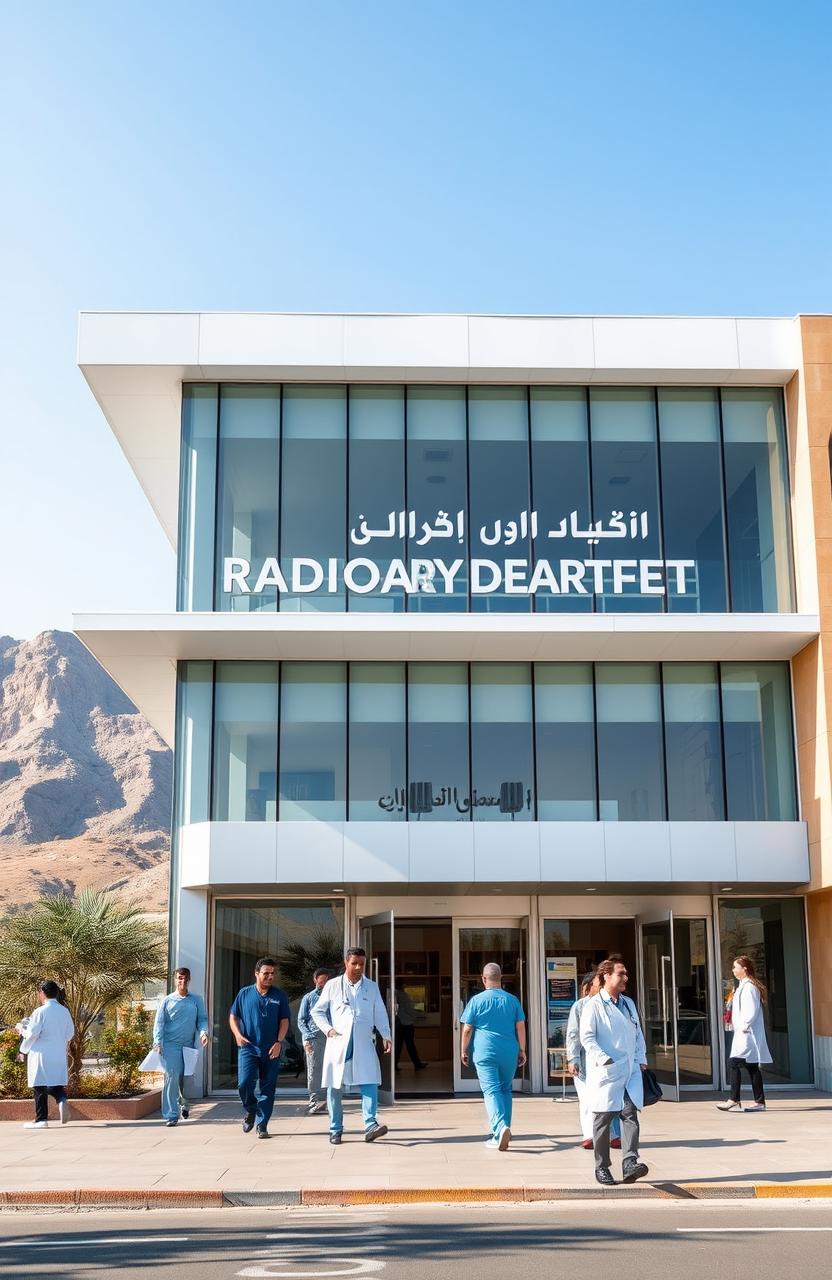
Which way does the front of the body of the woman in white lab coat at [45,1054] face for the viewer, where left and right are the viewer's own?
facing away from the viewer and to the left of the viewer

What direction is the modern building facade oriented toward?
toward the camera

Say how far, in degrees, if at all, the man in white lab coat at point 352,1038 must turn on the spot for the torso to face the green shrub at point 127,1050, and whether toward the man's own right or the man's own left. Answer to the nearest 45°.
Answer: approximately 135° to the man's own right

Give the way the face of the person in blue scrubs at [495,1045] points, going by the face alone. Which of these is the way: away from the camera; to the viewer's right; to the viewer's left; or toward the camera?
away from the camera

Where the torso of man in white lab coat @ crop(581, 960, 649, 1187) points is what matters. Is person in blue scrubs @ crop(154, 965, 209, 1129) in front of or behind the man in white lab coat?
behind

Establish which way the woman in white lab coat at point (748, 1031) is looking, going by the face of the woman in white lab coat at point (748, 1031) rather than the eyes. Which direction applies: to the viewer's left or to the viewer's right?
to the viewer's left

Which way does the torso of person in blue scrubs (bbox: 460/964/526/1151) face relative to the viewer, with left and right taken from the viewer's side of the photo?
facing away from the viewer

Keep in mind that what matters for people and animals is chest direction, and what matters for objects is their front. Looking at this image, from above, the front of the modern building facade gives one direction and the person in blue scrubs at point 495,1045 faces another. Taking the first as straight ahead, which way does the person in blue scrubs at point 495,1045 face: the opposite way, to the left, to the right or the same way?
the opposite way

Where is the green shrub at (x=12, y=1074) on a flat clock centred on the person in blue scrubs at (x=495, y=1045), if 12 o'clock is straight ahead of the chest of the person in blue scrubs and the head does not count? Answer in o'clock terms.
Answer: The green shrub is roughly at 10 o'clock from the person in blue scrubs.

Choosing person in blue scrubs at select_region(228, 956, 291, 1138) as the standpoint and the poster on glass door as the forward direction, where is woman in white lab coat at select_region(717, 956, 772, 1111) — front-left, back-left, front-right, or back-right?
front-right

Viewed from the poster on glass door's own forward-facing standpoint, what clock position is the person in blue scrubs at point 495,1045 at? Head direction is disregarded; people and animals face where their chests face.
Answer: The person in blue scrubs is roughly at 12 o'clock from the poster on glass door.

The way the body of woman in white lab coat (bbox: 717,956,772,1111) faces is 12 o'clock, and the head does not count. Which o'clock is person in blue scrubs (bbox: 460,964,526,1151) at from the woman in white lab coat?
The person in blue scrubs is roughly at 10 o'clock from the woman in white lab coat.

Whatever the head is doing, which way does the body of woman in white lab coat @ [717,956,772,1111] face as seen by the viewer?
to the viewer's left

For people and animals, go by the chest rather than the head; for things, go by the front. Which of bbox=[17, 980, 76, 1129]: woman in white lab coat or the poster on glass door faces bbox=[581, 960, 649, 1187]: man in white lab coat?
the poster on glass door

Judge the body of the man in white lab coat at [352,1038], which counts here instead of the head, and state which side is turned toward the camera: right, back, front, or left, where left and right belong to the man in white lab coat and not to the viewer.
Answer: front

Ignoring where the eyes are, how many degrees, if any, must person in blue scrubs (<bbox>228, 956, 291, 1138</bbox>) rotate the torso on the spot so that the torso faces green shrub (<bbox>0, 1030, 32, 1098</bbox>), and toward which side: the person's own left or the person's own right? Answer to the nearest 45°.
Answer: approximately 135° to the person's own right

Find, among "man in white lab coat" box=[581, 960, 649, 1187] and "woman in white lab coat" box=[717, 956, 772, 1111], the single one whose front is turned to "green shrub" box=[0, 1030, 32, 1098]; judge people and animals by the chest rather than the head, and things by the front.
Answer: the woman in white lab coat

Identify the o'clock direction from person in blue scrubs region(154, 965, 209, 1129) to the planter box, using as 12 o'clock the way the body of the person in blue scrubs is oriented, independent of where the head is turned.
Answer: The planter box is roughly at 4 o'clock from the person in blue scrubs.

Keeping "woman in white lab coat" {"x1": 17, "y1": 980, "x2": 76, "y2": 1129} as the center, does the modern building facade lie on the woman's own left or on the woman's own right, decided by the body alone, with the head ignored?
on the woman's own right

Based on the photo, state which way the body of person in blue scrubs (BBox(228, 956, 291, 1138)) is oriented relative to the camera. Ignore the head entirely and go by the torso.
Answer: toward the camera
